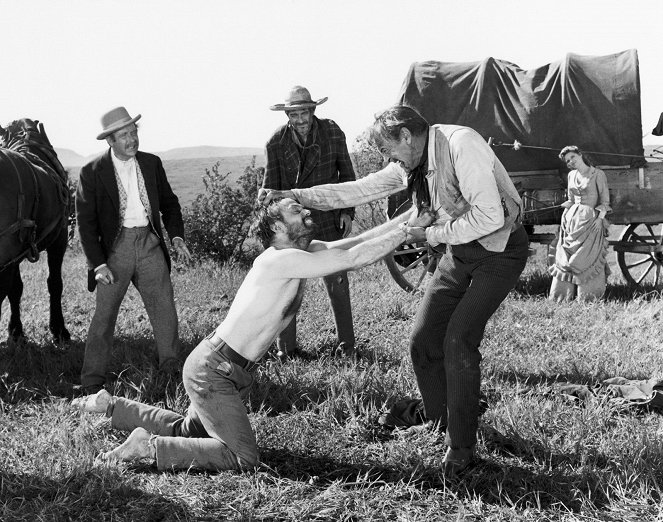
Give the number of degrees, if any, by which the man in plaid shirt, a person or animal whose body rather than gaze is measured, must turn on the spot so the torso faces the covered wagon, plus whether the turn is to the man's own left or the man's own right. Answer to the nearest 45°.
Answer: approximately 135° to the man's own left

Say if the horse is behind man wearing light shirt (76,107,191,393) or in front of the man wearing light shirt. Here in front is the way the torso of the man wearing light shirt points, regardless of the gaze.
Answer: behind

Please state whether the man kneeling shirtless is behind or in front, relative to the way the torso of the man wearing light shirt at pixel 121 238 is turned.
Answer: in front

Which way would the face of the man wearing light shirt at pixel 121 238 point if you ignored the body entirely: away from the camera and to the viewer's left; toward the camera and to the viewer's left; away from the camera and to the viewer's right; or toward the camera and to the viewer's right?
toward the camera and to the viewer's right

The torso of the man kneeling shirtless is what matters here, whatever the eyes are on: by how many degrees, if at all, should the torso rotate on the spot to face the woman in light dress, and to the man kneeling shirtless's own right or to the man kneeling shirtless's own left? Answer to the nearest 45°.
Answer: approximately 45° to the man kneeling shirtless's own left

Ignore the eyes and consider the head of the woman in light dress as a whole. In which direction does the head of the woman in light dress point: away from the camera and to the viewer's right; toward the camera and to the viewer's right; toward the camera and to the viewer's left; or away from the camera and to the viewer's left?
toward the camera and to the viewer's left

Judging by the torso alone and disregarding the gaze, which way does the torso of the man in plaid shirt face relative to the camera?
toward the camera

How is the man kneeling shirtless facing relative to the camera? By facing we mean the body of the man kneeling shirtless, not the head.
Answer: to the viewer's right

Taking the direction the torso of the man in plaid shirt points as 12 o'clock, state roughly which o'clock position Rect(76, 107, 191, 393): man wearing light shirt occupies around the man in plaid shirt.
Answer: The man wearing light shirt is roughly at 2 o'clock from the man in plaid shirt.

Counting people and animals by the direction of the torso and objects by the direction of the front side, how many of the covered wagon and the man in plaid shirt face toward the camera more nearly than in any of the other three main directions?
1

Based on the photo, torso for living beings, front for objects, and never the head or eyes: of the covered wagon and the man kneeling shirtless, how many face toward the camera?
0

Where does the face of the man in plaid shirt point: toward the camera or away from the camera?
toward the camera

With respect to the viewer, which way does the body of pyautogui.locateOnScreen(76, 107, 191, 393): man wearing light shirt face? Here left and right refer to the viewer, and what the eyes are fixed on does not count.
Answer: facing the viewer and to the right of the viewer
